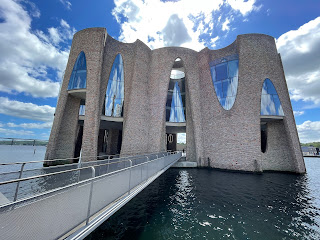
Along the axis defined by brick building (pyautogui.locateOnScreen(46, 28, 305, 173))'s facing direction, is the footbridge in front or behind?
in front

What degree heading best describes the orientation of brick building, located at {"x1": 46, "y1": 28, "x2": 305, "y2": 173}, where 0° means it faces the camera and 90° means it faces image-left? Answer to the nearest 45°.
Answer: approximately 0°
